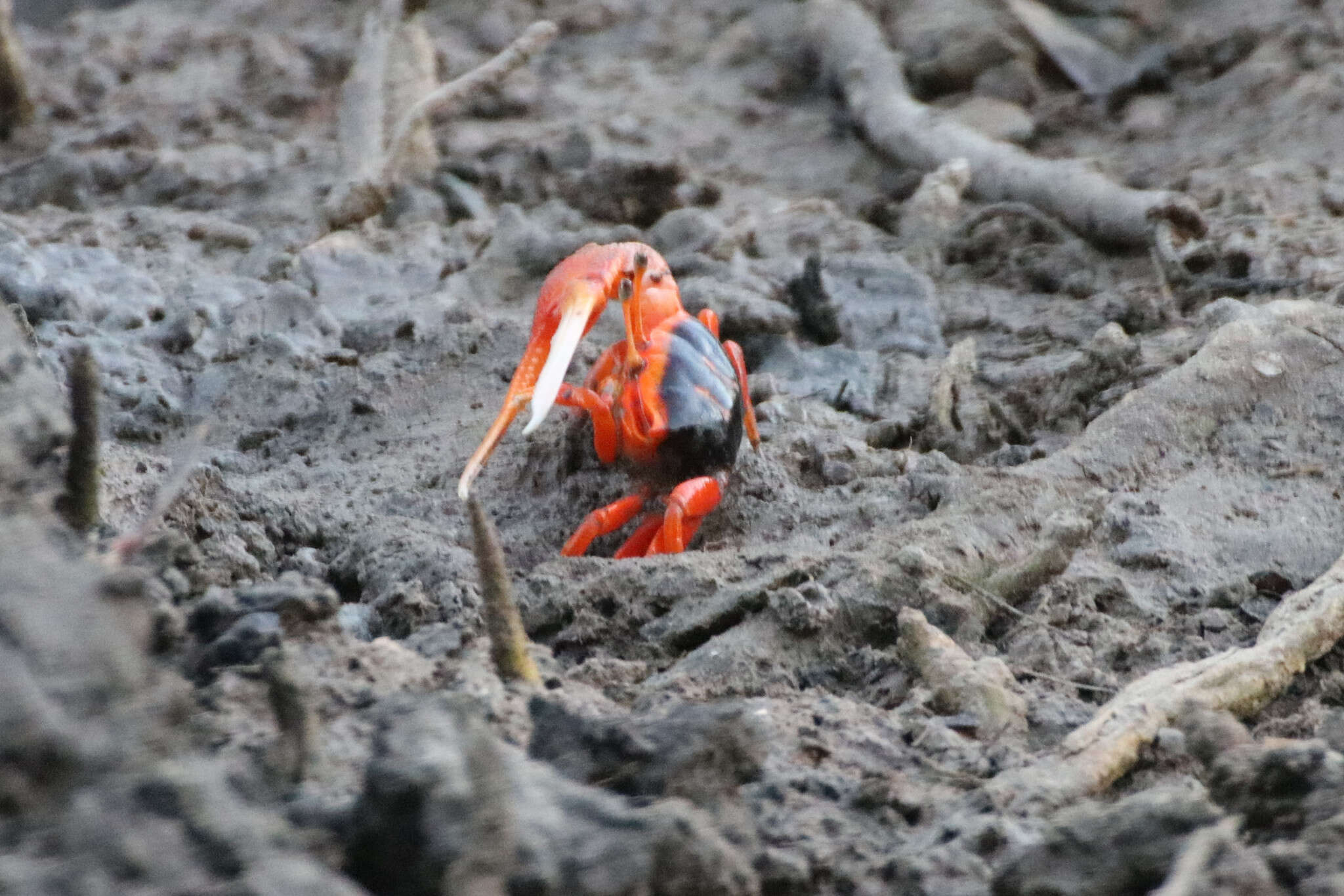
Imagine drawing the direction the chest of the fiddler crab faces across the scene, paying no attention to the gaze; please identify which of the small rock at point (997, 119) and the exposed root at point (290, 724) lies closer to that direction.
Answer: the exposed root

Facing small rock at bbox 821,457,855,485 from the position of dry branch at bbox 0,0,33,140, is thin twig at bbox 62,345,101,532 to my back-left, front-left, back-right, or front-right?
front-right

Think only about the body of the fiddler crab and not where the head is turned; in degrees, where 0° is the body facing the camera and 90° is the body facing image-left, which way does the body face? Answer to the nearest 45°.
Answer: approximately 90°

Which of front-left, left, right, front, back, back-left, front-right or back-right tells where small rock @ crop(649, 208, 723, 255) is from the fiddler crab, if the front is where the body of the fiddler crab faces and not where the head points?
right

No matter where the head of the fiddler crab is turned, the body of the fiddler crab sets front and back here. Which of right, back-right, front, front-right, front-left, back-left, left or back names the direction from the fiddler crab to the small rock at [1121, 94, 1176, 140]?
back-right

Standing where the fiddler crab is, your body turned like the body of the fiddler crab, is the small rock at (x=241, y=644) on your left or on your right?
on your left

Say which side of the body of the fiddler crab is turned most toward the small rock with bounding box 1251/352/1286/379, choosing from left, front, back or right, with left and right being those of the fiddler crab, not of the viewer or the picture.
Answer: back

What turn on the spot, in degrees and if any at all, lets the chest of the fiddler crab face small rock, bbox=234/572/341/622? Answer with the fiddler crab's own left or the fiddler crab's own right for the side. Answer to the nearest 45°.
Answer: approximately 90° to the fiddler crab's own left
